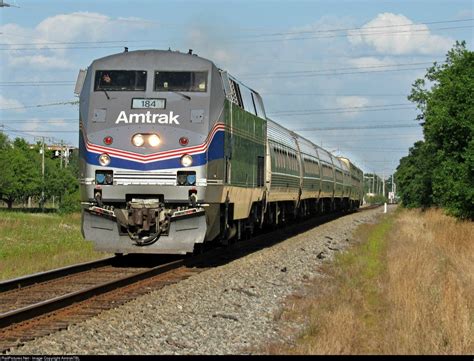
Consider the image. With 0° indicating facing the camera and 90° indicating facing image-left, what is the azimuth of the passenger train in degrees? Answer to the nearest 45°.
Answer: approximately 0°

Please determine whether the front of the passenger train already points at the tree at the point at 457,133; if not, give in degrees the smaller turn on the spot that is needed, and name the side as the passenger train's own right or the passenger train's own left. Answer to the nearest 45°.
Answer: approximately 135° to the passenger train's own left
